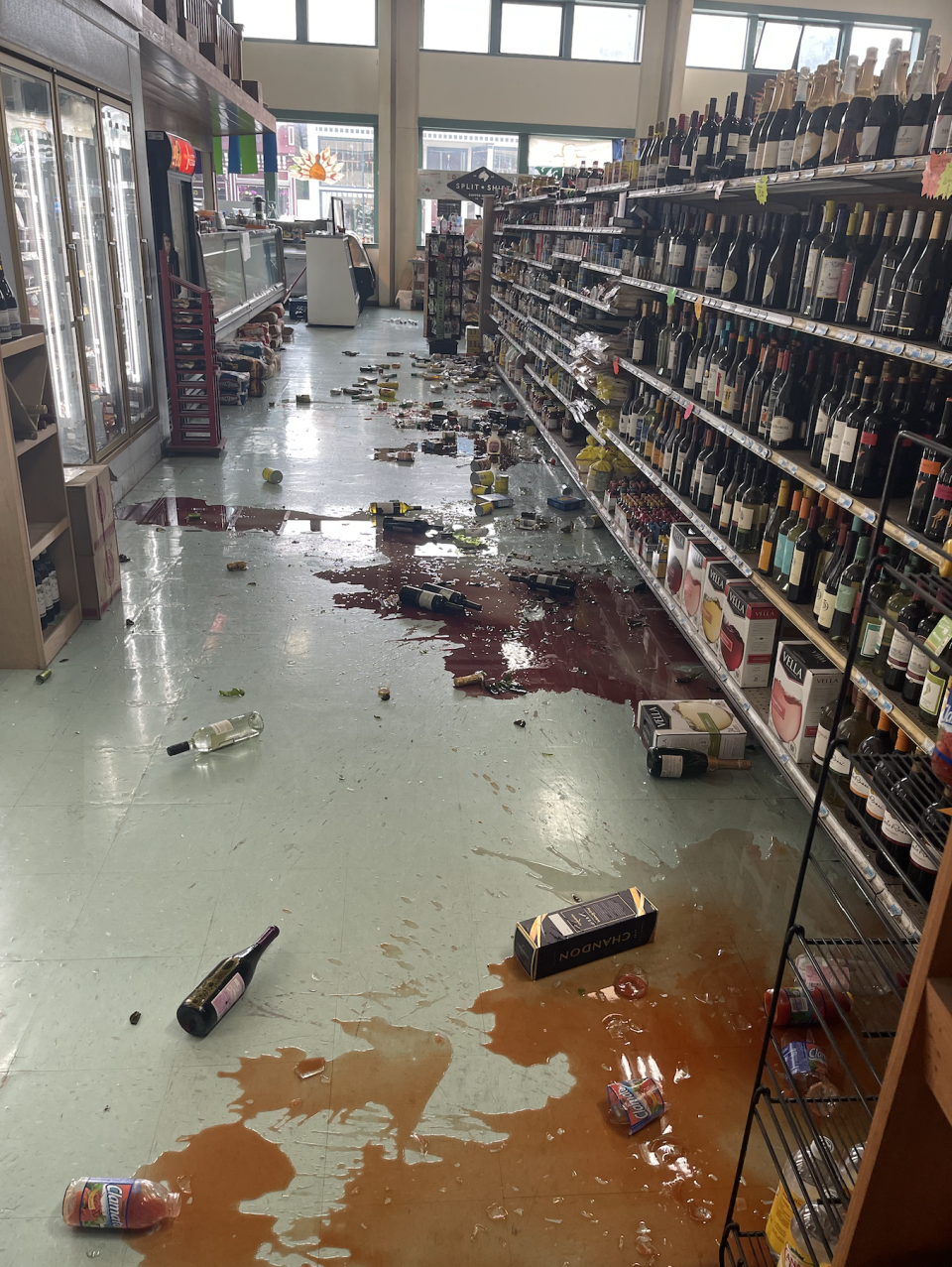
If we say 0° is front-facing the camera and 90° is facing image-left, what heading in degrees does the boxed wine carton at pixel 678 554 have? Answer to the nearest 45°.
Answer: approximately 45°

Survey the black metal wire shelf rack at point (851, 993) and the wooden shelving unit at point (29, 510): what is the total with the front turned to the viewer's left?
1

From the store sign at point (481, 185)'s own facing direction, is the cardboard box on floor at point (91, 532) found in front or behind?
in front

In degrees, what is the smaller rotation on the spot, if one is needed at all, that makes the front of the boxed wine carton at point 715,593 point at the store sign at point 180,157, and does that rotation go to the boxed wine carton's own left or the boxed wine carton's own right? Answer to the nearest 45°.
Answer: approximately 90° to the boxed wine carton's own right

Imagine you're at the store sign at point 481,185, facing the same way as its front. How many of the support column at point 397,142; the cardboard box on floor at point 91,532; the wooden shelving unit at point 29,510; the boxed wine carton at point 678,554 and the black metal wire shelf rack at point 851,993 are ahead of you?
4

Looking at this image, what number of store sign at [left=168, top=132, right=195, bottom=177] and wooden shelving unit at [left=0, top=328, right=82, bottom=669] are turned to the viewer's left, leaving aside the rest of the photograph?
0

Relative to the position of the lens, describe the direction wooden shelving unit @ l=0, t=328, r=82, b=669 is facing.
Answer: facing the viewer and to the right of the viewer

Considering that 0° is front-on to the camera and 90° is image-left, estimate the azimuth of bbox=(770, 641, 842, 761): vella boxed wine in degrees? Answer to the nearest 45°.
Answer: approximately 45°

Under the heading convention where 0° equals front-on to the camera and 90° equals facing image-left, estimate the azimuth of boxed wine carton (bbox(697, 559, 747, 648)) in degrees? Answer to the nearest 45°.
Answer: approximately 45°

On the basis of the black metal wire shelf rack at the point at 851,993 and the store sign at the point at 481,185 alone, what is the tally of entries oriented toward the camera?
1

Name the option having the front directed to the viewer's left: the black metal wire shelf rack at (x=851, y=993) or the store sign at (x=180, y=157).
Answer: the black metal wire shelf rack

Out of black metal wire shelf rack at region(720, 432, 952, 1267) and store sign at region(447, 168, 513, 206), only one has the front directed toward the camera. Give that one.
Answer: the store sign

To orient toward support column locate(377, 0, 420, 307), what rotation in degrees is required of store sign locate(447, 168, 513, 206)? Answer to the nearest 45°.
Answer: approximately 180°

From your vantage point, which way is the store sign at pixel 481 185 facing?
toward the camera
